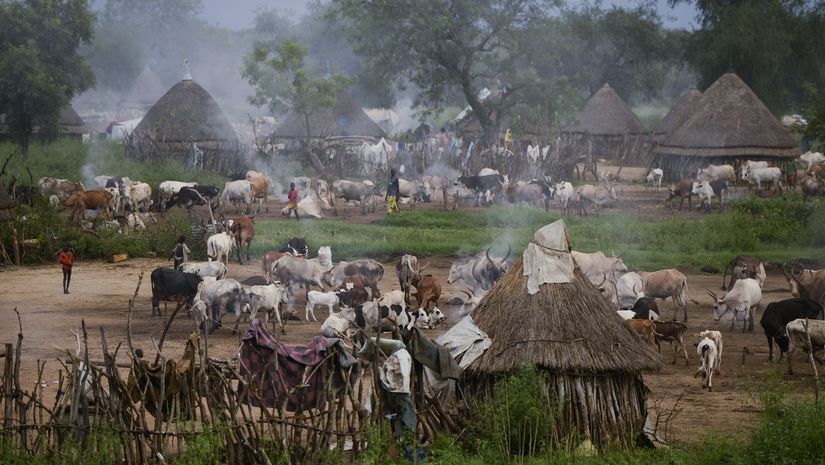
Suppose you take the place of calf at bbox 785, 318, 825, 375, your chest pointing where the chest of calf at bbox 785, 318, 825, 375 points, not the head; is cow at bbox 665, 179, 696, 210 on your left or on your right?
on your left

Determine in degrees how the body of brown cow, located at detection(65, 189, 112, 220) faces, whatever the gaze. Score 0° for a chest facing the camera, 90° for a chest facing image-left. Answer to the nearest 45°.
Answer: approximately 90°

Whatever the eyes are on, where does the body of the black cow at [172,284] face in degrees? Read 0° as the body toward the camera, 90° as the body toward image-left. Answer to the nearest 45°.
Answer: approximately 270°

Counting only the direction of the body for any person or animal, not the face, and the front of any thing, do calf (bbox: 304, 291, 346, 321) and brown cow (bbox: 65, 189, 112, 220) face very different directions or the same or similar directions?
very different directions

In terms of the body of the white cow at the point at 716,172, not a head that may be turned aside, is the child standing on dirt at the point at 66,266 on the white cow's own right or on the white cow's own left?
on the white cow's own left
